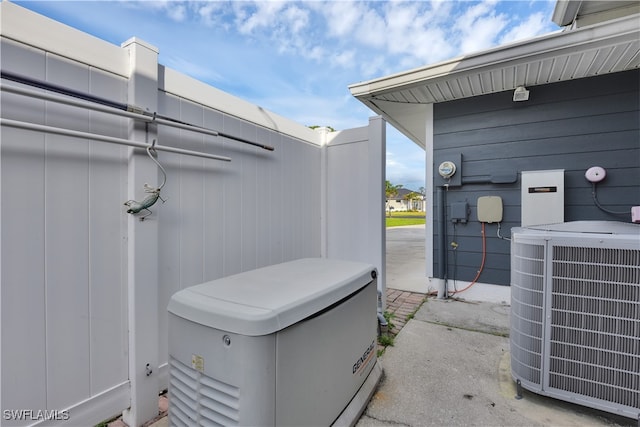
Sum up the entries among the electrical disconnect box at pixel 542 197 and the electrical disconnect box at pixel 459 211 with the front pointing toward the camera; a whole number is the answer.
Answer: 2

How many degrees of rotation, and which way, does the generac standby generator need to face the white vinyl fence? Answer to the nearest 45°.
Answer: approximately 180°

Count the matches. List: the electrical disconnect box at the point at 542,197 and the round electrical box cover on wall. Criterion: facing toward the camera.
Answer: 2

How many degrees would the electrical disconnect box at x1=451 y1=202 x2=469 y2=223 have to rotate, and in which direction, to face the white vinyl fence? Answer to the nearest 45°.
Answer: approximately 45° to its right

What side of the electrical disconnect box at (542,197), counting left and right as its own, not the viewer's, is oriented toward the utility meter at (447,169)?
right

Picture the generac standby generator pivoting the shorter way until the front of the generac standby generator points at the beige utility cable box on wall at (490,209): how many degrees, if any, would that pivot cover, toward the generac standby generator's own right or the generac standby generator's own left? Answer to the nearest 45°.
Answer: approximately 90° to the generac standby generator's own left

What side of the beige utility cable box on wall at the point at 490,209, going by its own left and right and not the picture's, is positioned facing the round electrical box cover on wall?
left
